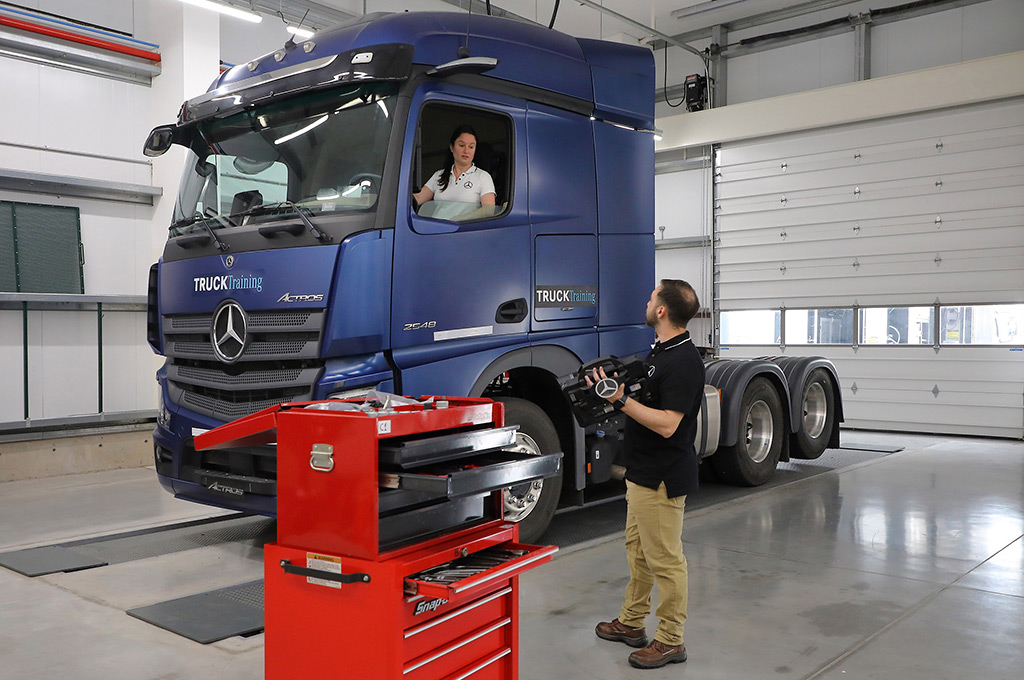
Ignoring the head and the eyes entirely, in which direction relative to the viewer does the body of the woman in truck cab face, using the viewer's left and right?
facing the viewer

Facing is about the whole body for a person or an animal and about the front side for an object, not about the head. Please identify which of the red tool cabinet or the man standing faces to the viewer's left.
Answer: the man standing

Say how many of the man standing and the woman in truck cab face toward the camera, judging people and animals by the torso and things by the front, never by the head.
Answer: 1

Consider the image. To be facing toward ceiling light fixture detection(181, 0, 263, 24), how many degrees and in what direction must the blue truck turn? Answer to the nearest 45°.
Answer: approximately 90° to its right

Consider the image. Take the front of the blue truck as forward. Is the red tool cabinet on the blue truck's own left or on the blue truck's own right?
on the blue truck's own left

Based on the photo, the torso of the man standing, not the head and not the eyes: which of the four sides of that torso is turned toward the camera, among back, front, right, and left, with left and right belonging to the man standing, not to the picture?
left

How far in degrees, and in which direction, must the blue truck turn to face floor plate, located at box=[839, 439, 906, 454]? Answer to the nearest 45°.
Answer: approximately 180°

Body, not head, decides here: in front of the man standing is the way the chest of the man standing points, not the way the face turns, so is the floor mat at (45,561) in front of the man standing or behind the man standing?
in front

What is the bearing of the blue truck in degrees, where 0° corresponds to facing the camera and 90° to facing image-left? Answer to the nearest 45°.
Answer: approximately 45°

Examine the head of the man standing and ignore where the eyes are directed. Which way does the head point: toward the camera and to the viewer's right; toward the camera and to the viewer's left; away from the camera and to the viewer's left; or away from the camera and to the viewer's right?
away from the camera and to the viewer's left

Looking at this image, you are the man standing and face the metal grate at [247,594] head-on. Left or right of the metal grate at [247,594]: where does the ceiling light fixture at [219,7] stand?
right
